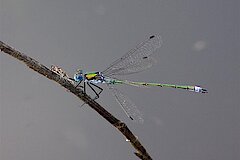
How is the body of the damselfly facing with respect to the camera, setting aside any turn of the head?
to the viewer's left
